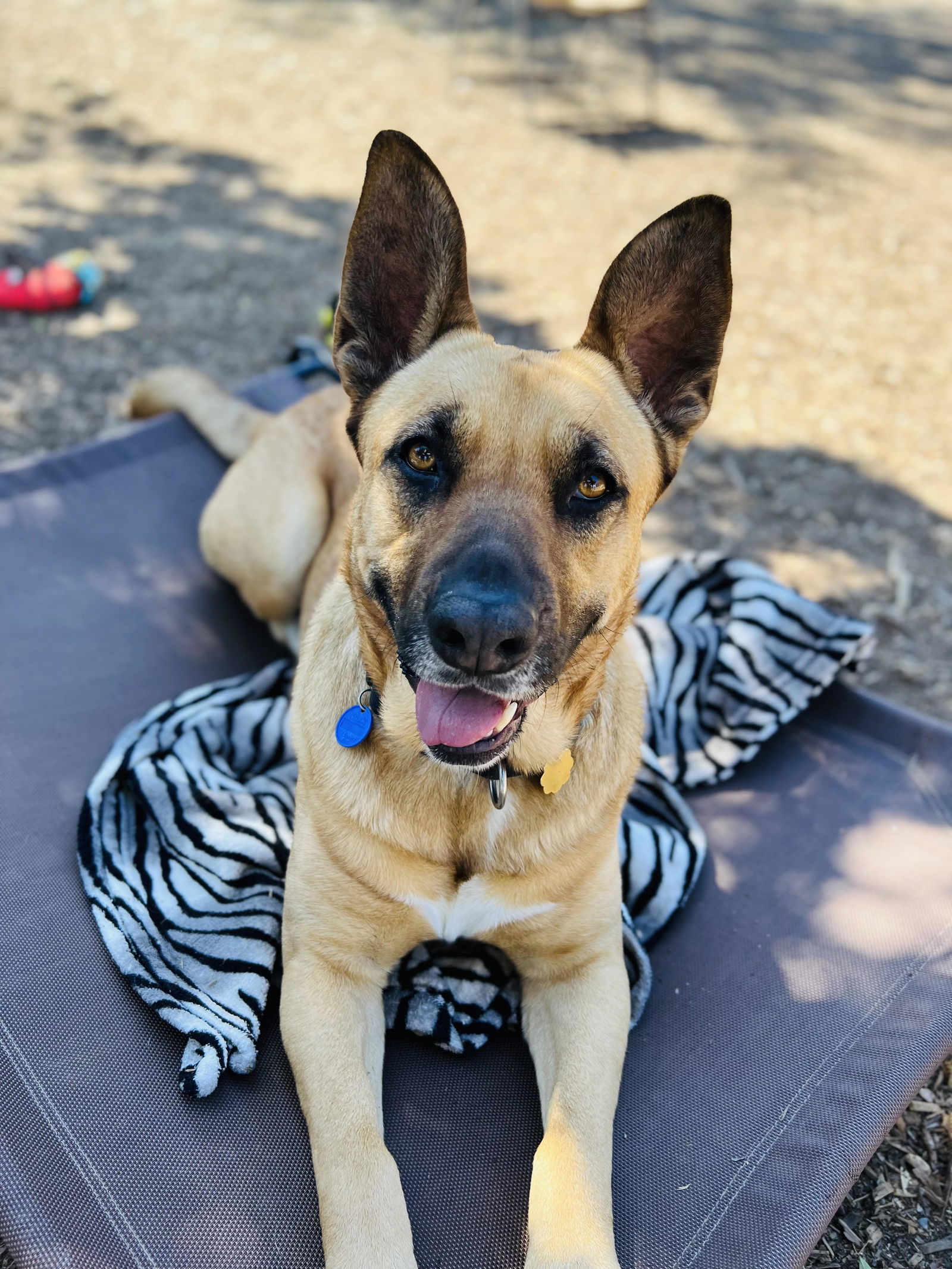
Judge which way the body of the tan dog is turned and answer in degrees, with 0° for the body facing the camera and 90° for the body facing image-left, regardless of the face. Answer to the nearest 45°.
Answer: approximately 0°

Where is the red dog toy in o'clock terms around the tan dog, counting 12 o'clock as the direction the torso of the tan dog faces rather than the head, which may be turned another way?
The red dog toy is roughly at 5 o'clock from the tan dog.
